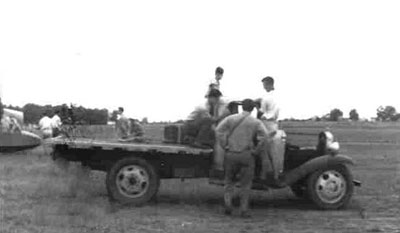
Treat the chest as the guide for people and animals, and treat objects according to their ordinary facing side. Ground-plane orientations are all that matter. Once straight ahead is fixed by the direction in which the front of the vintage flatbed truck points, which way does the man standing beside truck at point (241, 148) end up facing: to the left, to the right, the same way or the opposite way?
to the left

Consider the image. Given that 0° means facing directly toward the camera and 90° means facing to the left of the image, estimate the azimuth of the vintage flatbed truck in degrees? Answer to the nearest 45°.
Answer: approximately 270°

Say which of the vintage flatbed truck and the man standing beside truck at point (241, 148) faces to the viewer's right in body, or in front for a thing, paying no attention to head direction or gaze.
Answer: the vintage flatbed truck

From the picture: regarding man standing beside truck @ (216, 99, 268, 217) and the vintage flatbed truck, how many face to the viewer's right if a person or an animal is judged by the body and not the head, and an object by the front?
1

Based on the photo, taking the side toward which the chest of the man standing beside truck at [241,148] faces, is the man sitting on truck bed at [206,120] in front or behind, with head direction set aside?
in front

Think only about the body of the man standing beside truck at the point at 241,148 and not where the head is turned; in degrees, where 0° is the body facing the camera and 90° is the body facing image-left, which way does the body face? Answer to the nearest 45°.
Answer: approximately 180°
